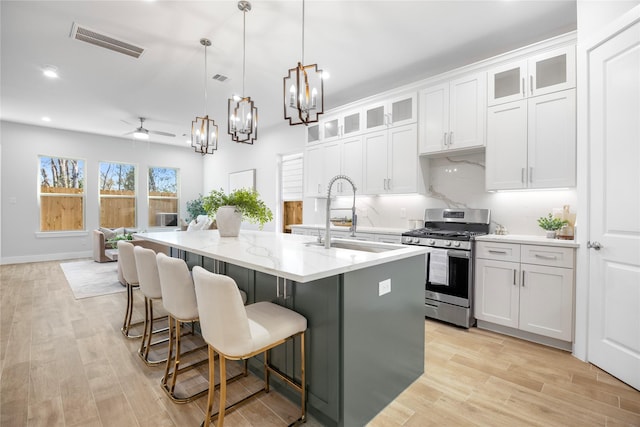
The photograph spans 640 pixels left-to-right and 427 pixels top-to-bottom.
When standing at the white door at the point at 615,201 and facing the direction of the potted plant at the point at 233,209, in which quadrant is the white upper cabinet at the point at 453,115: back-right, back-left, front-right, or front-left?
front-right

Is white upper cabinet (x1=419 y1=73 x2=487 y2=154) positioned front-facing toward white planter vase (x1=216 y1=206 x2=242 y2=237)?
no

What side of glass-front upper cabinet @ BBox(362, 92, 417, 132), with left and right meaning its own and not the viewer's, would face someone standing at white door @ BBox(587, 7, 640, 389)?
left

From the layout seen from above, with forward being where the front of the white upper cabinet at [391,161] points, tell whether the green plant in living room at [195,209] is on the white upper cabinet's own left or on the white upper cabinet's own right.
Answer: on the white upper cabinet's own right

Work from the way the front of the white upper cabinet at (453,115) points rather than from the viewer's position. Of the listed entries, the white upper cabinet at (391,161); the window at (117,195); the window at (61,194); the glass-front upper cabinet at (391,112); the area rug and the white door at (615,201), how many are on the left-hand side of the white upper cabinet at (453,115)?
1

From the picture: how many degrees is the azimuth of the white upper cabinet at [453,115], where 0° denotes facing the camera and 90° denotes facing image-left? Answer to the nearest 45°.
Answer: approximately 45°

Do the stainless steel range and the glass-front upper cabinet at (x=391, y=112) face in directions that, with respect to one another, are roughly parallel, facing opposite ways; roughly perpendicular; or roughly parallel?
roughly parallel

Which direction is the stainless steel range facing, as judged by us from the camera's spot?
facing the viewer and to the left of the viewer

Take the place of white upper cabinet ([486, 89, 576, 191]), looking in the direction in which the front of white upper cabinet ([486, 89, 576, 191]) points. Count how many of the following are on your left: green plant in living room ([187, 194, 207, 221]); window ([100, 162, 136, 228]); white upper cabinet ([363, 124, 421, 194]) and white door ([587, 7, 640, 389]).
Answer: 1

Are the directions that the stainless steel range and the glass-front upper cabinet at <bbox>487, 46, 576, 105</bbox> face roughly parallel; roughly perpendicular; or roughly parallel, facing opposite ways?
roughly parallel

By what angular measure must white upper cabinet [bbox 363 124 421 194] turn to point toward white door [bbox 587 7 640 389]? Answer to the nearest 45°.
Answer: approximately 90° to its left

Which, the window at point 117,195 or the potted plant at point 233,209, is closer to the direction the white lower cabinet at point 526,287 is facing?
the potted plant

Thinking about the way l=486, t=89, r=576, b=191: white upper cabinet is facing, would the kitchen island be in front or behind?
in front
